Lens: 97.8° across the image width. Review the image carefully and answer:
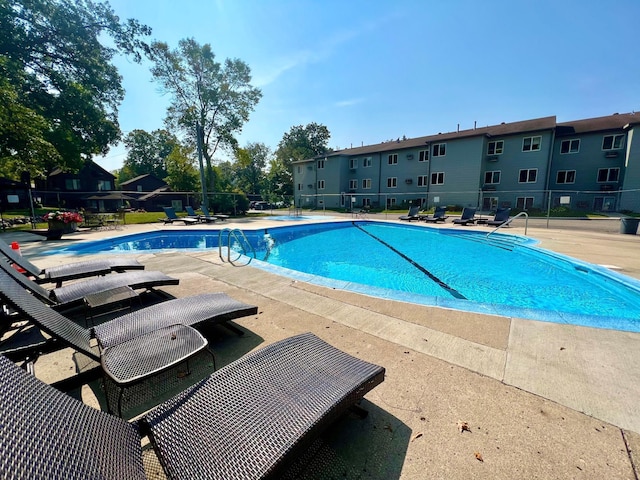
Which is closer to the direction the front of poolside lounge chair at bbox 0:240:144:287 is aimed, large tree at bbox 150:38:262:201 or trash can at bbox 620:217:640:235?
the trash can

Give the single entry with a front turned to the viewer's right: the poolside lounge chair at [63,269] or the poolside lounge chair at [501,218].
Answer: the poolside lounge chair at [63,269]

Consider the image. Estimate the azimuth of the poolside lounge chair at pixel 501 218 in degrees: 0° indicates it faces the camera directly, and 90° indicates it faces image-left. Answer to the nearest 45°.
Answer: approximately 45°

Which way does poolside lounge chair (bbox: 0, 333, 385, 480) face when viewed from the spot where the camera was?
facing away from the viewer and to the right of the viewer

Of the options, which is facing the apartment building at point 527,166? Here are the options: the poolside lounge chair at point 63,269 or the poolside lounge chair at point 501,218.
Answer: the poolside lounge chair at point 63,269

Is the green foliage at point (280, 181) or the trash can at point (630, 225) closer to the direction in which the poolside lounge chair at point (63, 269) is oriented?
the trash can

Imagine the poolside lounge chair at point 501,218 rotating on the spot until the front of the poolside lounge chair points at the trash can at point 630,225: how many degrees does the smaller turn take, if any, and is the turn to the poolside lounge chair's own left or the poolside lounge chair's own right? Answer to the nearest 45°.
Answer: approximately 135° to the poolside lounge chair's own left

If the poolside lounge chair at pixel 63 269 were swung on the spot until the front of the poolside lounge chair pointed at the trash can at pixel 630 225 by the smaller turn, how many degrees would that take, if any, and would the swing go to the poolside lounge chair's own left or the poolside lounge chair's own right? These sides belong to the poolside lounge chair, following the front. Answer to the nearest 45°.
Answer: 0° — it already faces it

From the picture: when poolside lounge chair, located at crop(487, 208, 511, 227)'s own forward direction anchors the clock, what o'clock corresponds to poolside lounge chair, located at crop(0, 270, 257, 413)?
poolside lounge chair, located at crop(0, 270, 257, 413) is roughly at 11 o'clock from poolside lounge chair, located at crop(487, 208, 511, 227).

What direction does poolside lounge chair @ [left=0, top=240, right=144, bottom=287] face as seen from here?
to the viewer's right

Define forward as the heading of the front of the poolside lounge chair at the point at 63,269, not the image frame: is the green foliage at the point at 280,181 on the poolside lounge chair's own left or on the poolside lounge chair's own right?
on the poolside lounge chair's own left

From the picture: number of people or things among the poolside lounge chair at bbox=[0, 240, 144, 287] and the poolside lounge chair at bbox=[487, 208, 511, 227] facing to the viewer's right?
1
